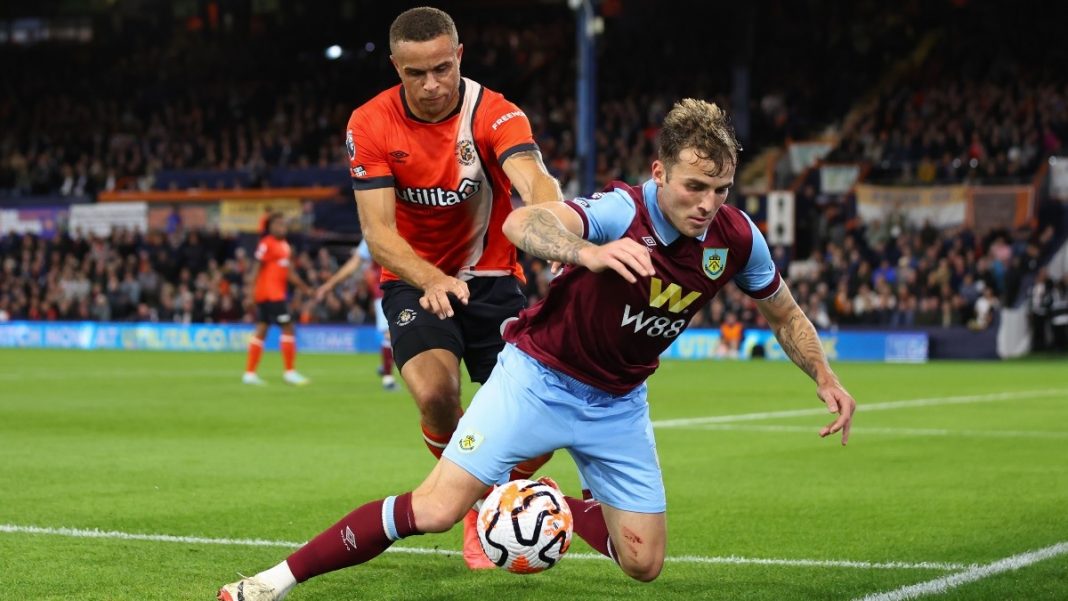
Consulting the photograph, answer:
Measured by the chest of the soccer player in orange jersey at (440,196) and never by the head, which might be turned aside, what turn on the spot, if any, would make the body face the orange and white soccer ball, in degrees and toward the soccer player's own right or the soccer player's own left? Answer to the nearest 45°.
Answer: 0° — they already face it

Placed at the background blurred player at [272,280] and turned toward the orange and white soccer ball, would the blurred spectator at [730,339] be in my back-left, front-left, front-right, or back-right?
back-left

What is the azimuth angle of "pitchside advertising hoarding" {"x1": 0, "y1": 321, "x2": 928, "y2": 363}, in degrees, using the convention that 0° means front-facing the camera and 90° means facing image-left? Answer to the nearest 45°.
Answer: approximately 0°

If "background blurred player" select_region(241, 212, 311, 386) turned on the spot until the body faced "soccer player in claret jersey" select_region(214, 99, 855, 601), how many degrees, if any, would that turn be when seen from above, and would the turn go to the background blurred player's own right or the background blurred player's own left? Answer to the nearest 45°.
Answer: approximately 45° to the background blurred player's own right

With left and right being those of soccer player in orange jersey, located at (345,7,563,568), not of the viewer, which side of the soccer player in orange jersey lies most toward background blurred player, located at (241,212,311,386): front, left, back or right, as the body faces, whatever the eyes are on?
back

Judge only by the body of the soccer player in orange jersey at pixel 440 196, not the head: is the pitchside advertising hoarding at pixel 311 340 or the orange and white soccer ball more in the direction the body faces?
the orange and white soccer ball

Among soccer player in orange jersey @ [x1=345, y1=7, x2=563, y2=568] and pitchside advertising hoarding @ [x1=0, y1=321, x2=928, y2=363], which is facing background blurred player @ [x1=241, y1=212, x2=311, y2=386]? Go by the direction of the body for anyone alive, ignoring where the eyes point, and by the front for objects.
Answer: the pitchside advertising hoarding

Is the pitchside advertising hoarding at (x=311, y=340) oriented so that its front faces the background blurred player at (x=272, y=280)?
yes

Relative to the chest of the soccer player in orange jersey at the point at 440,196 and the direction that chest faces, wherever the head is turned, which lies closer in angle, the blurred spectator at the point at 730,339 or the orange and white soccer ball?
the orange and white soccer ball

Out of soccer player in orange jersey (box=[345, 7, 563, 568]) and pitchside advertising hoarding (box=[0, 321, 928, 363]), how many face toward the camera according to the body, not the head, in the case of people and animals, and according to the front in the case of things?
2
